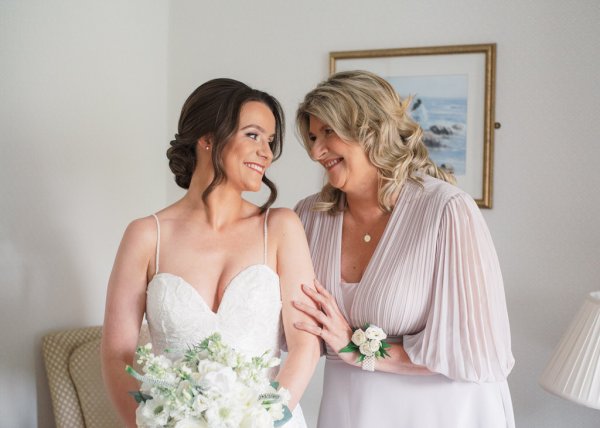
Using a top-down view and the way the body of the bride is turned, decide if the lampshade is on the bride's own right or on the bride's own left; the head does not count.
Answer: on the bride's own left

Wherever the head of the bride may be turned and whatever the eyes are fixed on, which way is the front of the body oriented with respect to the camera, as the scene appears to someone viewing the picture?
toward the camera

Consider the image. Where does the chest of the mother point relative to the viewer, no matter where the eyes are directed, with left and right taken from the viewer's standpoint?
facing the viewer and to the left of the viewer

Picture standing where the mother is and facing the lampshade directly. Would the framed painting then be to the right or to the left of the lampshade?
left

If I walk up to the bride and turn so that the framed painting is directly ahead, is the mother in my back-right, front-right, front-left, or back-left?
front-right

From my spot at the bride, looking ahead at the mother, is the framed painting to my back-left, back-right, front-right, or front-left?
front-left

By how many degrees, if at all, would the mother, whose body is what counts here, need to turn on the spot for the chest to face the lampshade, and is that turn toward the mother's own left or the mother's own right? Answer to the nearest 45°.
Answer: approximately 180°

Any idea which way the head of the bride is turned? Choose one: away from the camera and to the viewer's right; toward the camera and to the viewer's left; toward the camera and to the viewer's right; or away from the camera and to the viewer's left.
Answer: toward the camera and to the viewer's right

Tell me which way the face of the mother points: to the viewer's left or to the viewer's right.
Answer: to the viewer's left

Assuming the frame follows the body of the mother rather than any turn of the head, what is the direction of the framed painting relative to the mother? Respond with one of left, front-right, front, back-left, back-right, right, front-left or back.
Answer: back-right

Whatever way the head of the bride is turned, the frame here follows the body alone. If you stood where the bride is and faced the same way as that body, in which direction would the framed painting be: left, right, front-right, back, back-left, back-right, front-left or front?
back-left

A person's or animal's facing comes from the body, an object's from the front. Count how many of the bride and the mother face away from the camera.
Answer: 0
